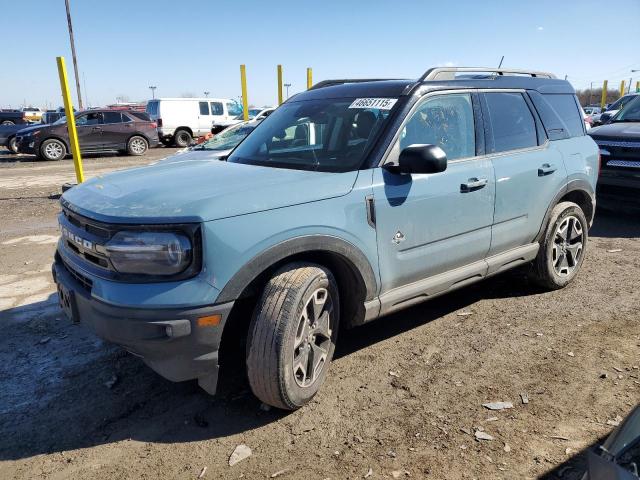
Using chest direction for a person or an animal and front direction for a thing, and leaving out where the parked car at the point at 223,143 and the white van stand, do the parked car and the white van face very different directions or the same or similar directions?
very different directions

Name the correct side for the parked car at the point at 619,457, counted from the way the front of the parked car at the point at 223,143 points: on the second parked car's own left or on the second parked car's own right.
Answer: on the second parked car's own left

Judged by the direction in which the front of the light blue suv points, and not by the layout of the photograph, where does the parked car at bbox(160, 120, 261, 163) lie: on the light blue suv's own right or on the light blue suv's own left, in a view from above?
on the light blue suv's own right

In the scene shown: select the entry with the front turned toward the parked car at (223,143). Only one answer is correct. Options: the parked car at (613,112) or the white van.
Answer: the parked car at (613,112)

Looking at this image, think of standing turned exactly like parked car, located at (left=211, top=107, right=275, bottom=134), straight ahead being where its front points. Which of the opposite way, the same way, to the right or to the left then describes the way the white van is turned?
the opposite way

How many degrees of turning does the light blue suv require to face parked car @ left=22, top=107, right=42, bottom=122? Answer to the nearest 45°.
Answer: approximately 90° to its right

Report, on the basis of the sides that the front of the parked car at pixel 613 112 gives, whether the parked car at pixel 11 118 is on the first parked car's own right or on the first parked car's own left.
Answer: on the first parked car's own right

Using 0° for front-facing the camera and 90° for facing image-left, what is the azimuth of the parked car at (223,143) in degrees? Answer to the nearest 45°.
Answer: approximately 45°

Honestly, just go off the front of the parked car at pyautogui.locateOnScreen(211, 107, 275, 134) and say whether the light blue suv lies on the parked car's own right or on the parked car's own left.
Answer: on the parked car's own left

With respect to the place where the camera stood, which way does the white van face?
facing away from the viewer and to the right of the viewer
